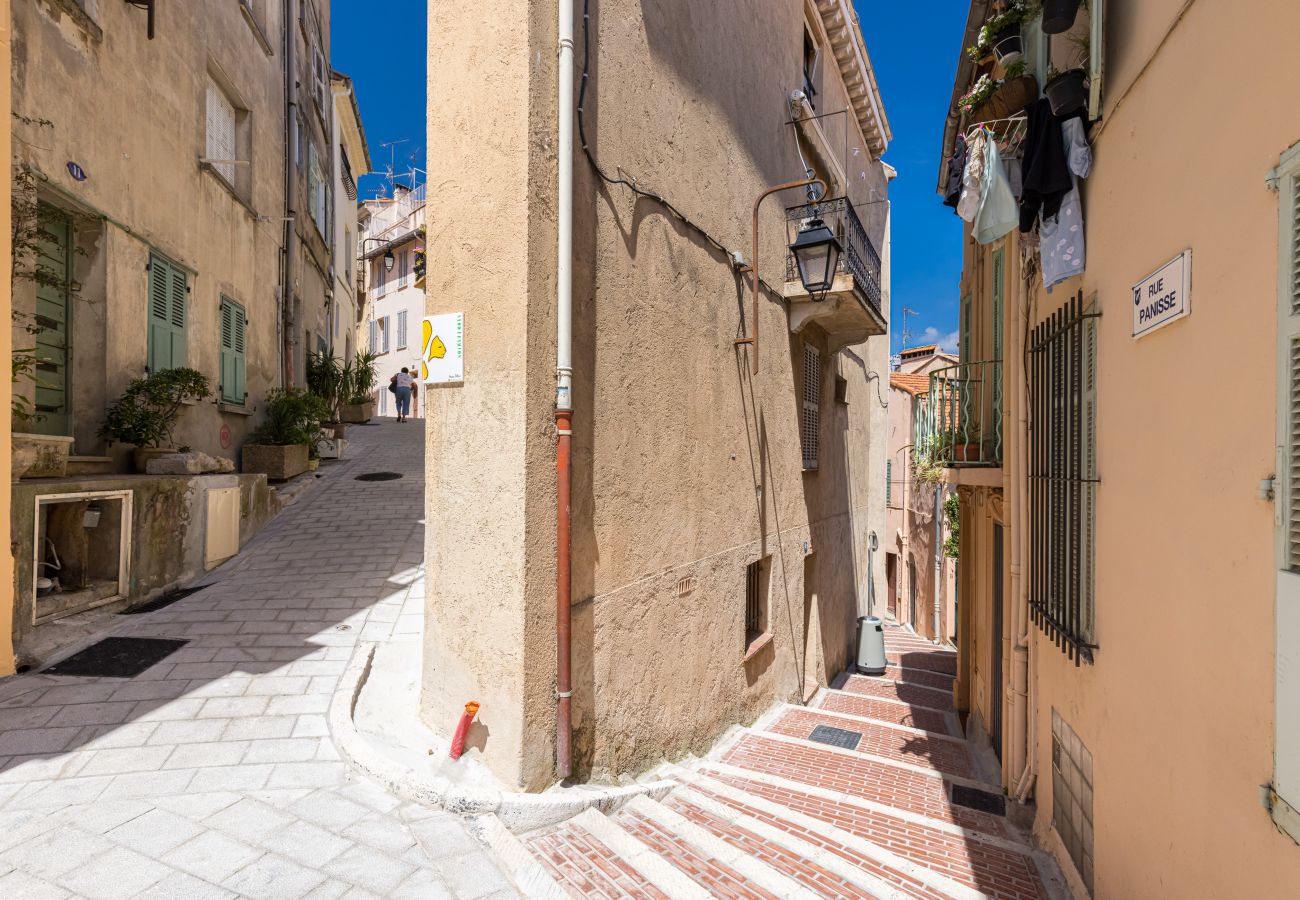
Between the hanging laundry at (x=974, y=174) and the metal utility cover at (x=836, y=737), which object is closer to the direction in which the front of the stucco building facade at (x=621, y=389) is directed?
the hanging laundry

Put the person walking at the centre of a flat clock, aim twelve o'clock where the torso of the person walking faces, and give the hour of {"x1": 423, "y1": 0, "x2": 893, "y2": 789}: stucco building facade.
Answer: The stucco building facade is roughly at 6 o'clock from the person walking.

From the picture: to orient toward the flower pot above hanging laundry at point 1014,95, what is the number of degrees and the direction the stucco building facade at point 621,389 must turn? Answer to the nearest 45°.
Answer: approximately 45° to its left

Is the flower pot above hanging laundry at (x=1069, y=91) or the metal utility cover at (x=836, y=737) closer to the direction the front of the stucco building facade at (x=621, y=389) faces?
the flower pot above hanging laundry

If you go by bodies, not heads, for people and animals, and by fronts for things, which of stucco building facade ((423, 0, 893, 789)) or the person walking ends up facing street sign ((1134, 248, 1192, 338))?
the stucco building facade

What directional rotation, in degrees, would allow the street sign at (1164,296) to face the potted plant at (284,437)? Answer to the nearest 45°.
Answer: approximately 45° to its right

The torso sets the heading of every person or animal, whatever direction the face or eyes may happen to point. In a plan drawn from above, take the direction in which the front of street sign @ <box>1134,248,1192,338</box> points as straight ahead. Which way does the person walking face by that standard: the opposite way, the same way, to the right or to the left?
to the right

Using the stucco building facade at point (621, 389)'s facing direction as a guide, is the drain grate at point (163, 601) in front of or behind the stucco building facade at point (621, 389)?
behind

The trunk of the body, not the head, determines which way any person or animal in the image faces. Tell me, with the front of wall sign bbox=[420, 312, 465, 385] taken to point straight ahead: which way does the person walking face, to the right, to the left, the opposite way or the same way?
the opposite way

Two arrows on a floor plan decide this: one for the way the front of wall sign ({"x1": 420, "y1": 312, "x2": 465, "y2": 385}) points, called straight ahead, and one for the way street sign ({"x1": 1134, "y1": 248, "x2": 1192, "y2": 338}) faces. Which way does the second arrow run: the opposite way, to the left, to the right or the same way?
to the right

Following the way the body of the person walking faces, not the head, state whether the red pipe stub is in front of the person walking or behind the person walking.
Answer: behind

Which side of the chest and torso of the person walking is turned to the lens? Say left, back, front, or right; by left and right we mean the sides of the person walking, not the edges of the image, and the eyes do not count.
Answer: back
